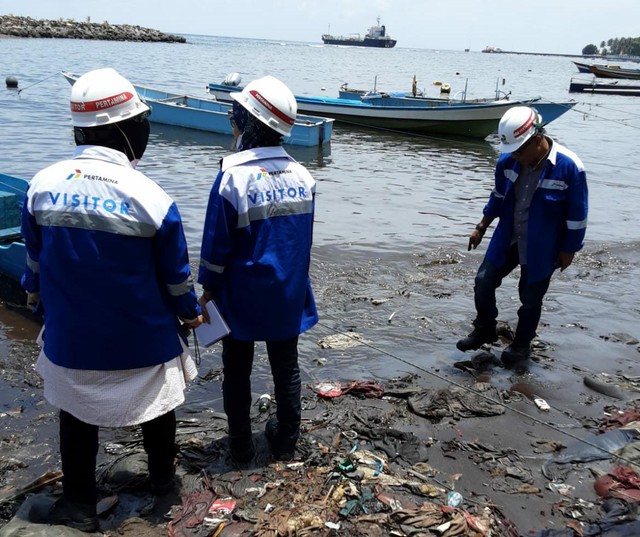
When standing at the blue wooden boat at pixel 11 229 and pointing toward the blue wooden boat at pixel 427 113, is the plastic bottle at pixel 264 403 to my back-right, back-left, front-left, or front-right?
back-right

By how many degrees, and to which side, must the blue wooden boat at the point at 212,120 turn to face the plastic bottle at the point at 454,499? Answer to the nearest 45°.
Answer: approximately 135° to its left

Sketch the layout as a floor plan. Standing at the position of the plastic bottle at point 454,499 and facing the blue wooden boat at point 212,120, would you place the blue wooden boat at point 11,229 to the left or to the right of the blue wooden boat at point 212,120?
left

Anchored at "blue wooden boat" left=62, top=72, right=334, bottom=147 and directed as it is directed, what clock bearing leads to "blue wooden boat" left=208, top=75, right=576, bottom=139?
"blue wooden boat" left=208, top=75, right=576, bottom=139 is roughly at 4 o'clock from "blue wooden boat" left=62, top=72, right=334, bottom=147.

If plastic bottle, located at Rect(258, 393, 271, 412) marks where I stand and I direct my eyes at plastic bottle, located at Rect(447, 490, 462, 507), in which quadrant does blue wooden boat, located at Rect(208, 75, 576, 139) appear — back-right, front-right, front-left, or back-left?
back-left

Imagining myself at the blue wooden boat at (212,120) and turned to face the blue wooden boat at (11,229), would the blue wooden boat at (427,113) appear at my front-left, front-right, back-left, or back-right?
back-left

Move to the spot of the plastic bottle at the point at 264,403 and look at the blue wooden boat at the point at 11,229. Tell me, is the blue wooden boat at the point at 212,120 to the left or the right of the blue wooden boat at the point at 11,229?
right

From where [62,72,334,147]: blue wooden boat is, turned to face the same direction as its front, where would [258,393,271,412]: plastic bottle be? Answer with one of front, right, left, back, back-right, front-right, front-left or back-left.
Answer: back-left

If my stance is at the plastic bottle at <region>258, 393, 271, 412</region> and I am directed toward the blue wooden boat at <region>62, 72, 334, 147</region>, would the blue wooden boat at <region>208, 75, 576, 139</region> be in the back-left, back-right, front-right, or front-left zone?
front-right

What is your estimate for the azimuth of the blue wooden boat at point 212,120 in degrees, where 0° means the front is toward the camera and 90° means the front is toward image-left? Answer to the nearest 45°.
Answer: approximately 135°

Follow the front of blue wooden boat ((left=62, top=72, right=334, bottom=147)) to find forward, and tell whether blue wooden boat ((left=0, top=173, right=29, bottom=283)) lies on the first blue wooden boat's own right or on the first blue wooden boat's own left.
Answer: on the first blue wooden boat's own left

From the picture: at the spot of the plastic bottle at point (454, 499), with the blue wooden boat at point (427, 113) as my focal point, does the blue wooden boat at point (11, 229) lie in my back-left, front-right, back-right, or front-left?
front-left
